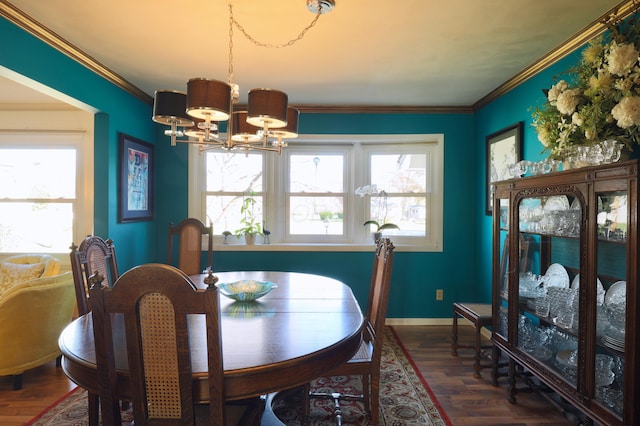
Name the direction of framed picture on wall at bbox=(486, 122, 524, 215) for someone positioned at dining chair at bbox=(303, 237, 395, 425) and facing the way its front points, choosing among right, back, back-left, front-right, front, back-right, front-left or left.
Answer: back-right

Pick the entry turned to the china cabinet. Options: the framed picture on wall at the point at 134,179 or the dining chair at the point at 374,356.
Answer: the framed picture on wall

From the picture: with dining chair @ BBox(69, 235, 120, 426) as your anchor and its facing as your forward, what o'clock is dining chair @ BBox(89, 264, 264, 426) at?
dining chair @ BBox(89, 264, 264, 426) is roughly at 1 o'clock from dining chair @ BBox(69, 235, 120, 426).

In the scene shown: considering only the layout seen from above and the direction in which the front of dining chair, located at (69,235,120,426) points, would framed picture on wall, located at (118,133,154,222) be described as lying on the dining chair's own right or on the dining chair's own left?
on the dining chair's own left

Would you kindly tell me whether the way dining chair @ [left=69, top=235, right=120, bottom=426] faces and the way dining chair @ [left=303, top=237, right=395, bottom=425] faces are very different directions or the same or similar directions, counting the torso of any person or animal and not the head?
very different directions

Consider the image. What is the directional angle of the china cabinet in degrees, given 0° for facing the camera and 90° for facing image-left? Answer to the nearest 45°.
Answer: approximately 45°

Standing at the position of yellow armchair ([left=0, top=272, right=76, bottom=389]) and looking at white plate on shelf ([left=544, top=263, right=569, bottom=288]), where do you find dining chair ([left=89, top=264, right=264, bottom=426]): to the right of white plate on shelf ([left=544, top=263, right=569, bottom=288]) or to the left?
right

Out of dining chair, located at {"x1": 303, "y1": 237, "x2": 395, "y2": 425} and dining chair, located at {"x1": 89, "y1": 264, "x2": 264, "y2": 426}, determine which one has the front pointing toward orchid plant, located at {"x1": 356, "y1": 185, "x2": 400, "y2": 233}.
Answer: dining chair, located at {"x1": 89, "y1": 264, "x2": 264, "y2": 426}

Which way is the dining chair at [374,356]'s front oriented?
to the viewer's left

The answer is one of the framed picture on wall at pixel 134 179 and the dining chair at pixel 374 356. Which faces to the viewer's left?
the dining chair
